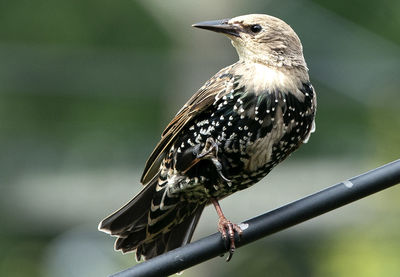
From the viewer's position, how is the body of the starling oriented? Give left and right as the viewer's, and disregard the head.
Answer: facing the viewer and to the right of the viewer
